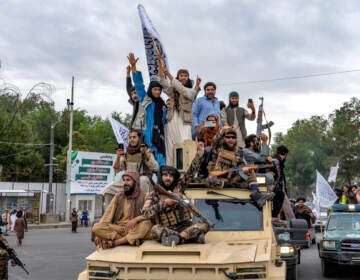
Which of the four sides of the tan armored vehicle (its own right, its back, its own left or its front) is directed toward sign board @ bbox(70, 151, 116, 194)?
back

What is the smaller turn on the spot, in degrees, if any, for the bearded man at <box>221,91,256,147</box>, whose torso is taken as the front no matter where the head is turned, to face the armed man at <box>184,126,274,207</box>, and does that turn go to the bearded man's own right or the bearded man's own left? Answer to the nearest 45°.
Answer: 0° — they already face them

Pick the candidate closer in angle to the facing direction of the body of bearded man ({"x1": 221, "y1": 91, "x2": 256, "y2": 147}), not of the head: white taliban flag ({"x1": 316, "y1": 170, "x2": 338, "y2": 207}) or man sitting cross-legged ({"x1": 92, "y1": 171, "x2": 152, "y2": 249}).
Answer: the man sitting cross-legged

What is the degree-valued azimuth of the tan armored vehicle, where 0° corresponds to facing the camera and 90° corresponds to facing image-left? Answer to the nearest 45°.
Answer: approximately 0°

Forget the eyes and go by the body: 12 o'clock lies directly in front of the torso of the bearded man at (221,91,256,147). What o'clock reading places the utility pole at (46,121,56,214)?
The utility pole is roughly at 5 o'clock from the bearded man.

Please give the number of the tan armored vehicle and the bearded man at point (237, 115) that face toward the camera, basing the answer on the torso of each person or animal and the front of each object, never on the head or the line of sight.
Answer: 2

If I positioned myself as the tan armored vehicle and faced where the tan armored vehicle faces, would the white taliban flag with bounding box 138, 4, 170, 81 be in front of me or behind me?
behind
